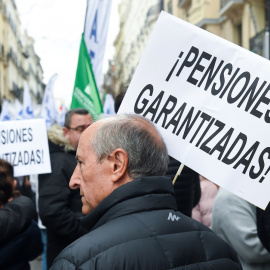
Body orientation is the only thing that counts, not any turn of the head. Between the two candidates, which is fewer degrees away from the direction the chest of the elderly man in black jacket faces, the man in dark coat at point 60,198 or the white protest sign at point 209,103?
the man in dark coat

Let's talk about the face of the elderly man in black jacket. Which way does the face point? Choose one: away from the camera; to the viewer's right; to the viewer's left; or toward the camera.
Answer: to the viewer's left

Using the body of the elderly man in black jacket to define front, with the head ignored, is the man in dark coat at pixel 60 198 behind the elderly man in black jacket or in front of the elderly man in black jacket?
in front

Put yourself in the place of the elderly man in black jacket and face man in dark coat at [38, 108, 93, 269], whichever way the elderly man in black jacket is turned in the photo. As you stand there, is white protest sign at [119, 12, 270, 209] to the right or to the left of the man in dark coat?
right
